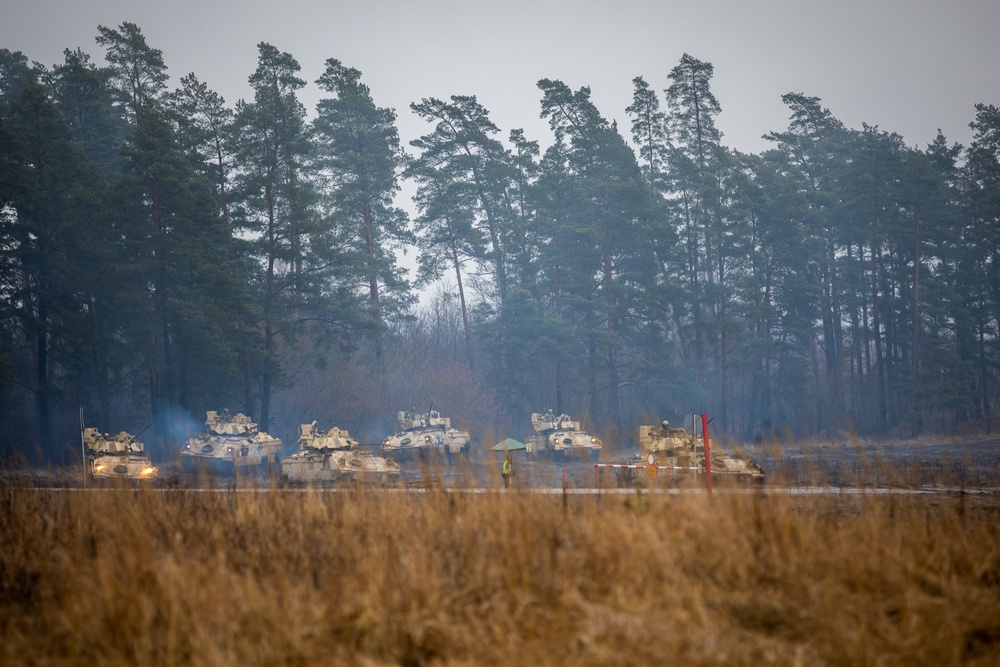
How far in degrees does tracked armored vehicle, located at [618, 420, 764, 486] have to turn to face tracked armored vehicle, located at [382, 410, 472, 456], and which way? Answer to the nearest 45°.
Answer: approximately 135° to its left

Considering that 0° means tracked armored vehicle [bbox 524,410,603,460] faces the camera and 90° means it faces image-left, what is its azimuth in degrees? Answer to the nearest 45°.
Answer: approximately 315°

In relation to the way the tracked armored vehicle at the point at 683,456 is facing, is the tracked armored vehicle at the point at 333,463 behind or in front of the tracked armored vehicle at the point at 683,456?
behind

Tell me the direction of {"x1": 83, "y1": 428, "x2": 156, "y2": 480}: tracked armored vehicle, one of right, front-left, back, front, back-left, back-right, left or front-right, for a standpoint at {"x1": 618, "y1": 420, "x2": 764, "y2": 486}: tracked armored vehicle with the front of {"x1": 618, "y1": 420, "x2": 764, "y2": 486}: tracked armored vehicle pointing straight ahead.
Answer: back

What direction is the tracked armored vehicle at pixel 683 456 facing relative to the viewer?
to the viewer's right

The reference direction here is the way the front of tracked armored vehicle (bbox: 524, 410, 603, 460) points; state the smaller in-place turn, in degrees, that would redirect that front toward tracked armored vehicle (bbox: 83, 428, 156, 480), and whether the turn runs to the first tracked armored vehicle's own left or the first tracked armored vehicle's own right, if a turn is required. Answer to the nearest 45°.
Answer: approximately 90° to the first tracked armored vehicle's own right

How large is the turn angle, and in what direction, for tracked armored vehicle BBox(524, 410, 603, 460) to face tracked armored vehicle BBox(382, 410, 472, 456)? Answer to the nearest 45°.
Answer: approximately 135° to its right
